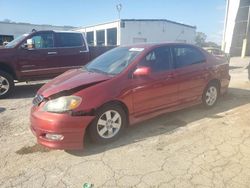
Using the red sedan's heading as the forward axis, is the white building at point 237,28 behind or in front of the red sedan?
behind

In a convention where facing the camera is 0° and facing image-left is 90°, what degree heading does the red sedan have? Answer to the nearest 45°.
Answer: approximately 45°

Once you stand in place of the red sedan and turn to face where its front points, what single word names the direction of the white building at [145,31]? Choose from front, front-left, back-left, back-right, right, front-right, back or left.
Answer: back-right
